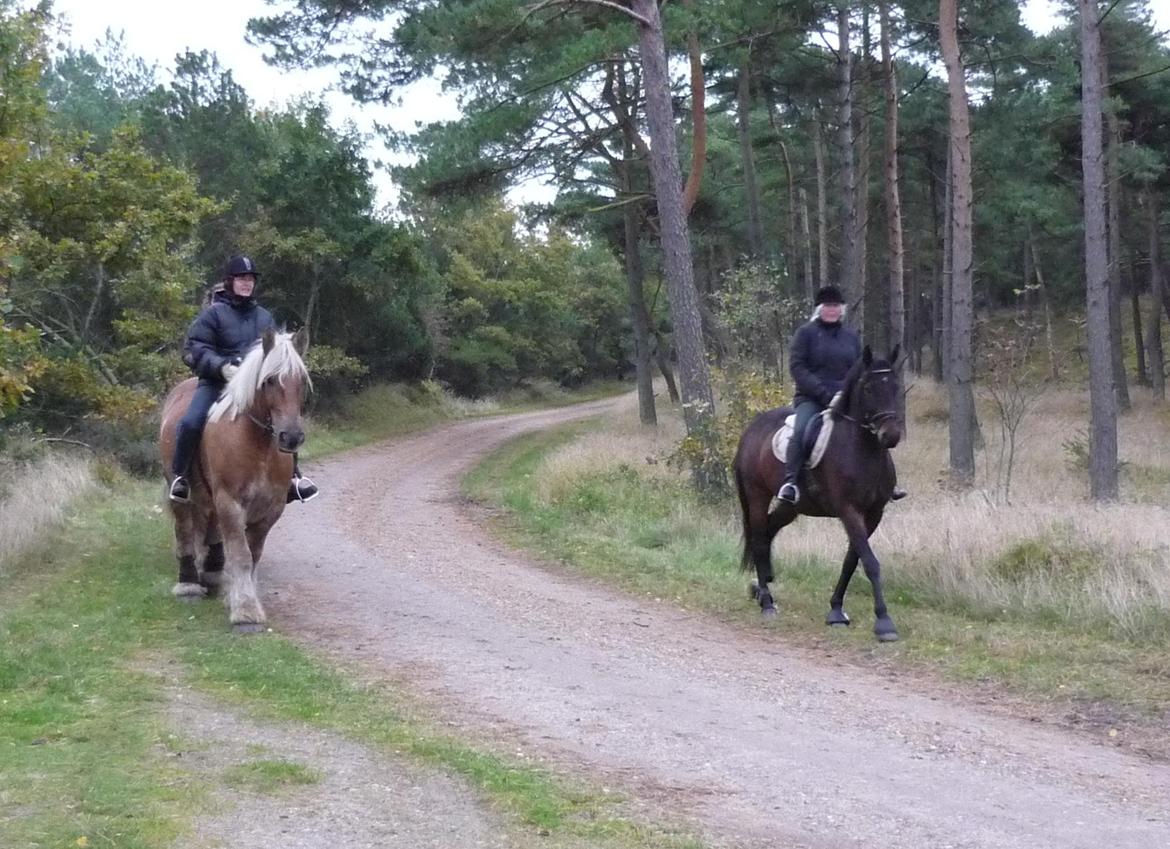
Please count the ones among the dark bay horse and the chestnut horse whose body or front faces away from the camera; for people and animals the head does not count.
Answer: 0

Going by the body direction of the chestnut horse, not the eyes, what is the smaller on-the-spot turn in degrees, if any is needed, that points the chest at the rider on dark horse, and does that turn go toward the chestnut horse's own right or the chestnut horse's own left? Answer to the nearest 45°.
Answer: approximately 45° to the chestnut horse's own left

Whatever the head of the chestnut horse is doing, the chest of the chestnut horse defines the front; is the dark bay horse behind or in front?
in front

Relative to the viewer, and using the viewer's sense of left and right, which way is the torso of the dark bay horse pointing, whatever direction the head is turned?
facing the viewer and to the right of the viewer

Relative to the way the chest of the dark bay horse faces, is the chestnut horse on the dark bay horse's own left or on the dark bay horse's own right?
on the dark bay horse's own right
